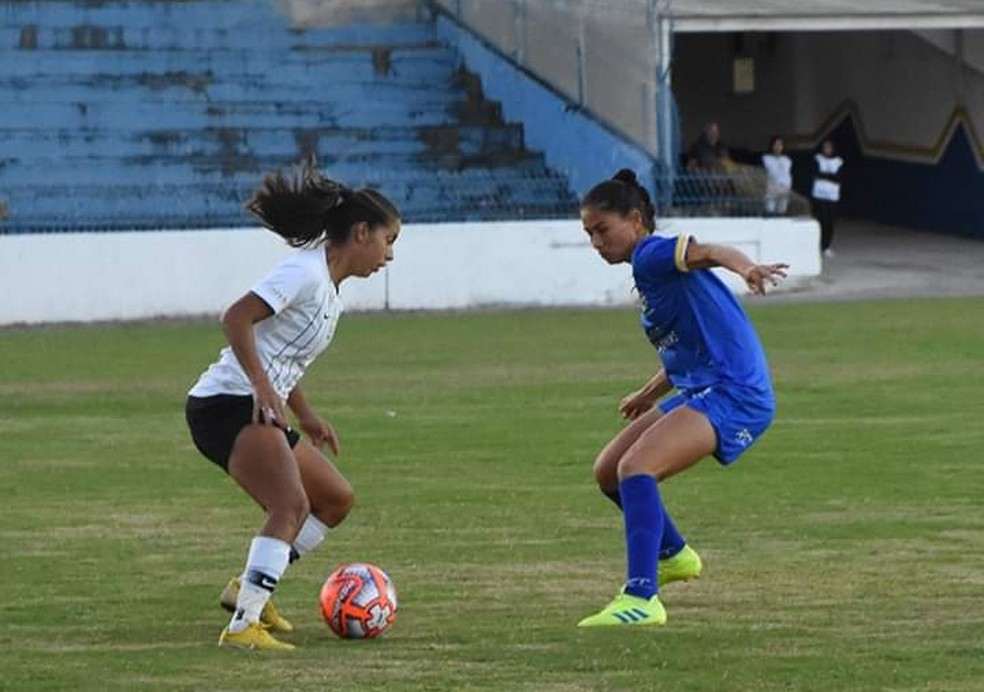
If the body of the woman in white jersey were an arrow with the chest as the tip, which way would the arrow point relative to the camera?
to the viewer's right

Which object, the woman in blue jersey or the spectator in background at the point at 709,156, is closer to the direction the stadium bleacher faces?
the woman in blue jersey

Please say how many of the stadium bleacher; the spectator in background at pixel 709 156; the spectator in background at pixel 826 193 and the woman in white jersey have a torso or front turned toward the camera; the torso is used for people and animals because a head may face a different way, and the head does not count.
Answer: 3

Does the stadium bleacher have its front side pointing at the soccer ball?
yes

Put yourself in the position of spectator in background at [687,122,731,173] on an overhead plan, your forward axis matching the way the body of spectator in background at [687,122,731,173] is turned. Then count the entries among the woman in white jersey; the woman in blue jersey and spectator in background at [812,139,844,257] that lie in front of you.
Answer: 2

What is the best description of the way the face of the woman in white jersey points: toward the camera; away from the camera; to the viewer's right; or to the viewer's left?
to the viewer's right

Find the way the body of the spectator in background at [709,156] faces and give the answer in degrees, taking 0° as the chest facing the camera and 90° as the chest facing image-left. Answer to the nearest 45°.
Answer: approximately 0°

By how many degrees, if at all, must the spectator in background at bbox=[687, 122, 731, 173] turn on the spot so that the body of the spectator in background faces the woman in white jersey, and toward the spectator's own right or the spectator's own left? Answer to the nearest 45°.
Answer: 0° — they already face them

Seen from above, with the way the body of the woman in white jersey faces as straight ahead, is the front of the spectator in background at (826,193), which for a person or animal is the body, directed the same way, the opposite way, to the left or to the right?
to the right
